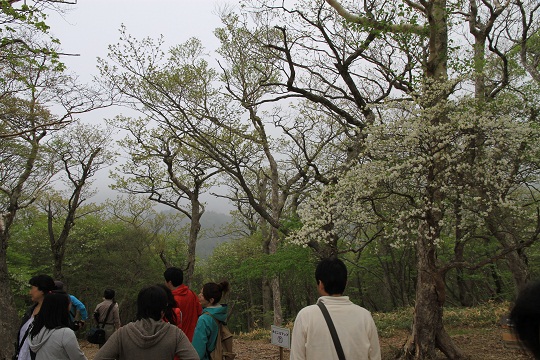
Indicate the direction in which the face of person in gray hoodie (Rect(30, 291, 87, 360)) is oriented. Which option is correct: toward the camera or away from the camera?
away from the camera

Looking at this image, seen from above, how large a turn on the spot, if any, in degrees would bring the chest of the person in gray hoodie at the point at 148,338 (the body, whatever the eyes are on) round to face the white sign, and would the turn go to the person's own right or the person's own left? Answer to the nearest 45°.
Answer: approximately 45° to the person's own right

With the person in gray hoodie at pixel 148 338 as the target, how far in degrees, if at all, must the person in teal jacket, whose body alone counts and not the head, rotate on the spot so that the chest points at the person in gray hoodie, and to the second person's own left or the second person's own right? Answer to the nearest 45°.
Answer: approximately 90° to the second person's own left

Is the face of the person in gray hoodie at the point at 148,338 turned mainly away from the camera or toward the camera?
away from the camera

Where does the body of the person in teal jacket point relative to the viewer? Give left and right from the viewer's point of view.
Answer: facing to the left of the viewer

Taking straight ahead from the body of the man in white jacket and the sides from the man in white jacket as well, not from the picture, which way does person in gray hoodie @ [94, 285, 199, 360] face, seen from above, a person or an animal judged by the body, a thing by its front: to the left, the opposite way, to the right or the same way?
the same way

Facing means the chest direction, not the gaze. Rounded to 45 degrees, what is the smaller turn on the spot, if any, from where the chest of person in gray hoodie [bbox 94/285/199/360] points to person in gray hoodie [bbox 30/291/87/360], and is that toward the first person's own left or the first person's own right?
approximately 45° to the first person's own left

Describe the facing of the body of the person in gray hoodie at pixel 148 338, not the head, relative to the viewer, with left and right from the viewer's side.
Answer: facing away from the viewer

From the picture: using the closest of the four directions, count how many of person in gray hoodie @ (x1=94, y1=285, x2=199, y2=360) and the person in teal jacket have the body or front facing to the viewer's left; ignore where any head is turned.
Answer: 1

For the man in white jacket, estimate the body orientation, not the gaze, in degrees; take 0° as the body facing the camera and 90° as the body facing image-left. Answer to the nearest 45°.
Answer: approximately 180°

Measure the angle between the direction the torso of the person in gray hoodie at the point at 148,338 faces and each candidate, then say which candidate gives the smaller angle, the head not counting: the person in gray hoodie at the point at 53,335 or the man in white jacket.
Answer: the person in gray hoodie

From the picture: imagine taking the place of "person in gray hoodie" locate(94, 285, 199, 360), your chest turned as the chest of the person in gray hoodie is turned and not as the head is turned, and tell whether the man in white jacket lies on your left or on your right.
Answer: on your right

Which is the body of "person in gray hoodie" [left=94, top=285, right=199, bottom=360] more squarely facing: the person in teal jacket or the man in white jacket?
the person in teal jacket

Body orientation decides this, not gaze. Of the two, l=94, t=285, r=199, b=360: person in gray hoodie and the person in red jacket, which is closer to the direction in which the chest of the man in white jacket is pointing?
the person in red jacket
